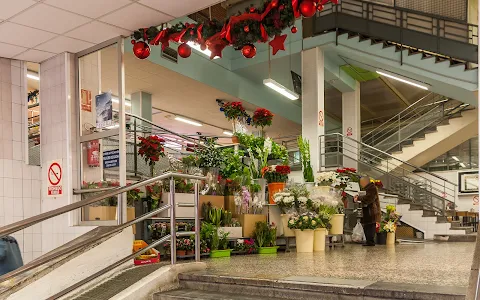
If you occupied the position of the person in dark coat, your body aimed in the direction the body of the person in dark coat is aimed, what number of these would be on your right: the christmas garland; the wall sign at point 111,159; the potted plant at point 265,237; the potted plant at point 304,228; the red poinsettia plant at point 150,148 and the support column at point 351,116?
1

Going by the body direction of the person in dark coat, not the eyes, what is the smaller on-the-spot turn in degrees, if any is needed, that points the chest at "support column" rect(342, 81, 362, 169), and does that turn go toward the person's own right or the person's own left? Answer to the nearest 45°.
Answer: approximately 90° to the person's own right

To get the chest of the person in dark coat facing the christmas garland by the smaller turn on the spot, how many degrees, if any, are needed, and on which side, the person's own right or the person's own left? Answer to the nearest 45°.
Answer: approximately 90° to the person's own left

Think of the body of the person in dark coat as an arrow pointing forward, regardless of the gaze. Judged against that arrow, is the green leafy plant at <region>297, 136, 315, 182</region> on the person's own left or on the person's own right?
on the person's own right

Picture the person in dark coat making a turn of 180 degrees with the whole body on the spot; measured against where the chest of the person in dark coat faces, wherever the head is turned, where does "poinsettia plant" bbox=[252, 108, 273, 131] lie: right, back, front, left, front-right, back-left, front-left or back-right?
back-right

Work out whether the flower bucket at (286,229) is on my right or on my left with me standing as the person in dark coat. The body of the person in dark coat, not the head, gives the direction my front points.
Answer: on my left

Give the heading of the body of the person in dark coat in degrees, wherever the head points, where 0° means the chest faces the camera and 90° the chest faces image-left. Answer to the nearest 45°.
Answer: approximately 90°
